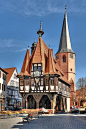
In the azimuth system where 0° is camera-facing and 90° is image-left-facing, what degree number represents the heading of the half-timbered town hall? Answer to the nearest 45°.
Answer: approximately 0°
